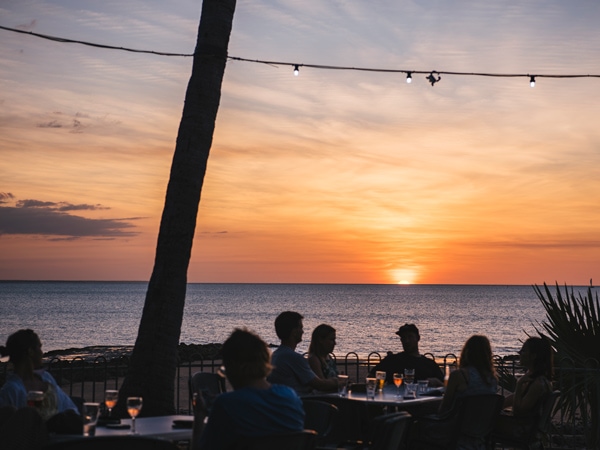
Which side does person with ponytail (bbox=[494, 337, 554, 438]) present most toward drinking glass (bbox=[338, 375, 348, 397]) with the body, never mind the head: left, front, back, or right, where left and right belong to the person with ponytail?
front

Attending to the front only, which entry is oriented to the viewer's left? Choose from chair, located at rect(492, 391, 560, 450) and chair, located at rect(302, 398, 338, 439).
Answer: chair, located at rect(492, 391, 560, 450)

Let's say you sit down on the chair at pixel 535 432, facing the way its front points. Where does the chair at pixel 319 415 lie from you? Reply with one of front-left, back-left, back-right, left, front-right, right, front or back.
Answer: front-left

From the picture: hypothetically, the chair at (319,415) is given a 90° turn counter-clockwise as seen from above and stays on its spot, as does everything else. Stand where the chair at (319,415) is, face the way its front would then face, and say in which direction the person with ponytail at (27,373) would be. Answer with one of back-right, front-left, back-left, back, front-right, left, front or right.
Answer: front-left

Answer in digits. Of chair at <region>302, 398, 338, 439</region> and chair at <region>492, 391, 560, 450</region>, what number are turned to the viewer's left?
1

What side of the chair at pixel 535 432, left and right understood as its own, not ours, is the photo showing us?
left

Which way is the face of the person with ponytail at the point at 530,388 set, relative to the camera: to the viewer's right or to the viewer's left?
to the viewer's left

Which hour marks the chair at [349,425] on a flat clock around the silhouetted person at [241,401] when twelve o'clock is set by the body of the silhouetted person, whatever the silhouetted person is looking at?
The chair is roughly at 2 o'clock from the silhouetted person.

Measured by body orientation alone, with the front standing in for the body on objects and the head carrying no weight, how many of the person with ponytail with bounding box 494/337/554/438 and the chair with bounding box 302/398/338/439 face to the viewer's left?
1

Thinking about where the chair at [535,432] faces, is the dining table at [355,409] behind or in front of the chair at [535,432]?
in front

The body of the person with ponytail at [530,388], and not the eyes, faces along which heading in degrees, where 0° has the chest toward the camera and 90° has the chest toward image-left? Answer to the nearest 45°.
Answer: approximately 90°

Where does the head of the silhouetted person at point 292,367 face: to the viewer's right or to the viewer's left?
to the viewer's right

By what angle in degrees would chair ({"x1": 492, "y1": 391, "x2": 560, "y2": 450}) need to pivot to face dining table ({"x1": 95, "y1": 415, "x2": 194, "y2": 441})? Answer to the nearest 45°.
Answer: approximately 45° to its left

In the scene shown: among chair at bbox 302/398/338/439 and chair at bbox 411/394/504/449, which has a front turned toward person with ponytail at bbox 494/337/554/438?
chair at bbox 302/398/338/439
